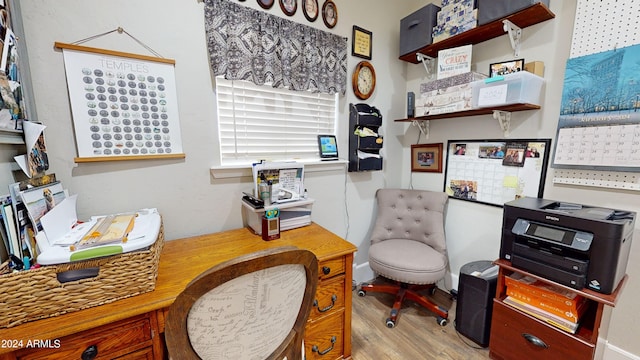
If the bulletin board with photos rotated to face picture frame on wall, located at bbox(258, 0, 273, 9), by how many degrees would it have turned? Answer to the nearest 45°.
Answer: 0° — it already faces it

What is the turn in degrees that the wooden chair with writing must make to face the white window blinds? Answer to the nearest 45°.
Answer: approximately 45° to its right

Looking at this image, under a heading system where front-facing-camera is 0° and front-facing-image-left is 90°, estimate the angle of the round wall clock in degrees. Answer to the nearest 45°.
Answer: approximately 315°

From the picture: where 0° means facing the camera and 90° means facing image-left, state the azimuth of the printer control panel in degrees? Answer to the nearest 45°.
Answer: approximately 45°

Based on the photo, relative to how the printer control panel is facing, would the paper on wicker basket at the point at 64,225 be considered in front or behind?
in front

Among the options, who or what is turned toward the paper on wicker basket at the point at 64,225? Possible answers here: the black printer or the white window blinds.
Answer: the black printer

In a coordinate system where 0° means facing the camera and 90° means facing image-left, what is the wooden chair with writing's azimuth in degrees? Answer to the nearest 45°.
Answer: approximately 135°

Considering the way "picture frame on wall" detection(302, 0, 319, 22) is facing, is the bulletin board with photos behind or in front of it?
in front

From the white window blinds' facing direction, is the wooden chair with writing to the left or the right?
on its right

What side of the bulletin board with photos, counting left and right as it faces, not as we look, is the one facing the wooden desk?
front

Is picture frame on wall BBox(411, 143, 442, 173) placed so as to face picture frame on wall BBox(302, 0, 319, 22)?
yes

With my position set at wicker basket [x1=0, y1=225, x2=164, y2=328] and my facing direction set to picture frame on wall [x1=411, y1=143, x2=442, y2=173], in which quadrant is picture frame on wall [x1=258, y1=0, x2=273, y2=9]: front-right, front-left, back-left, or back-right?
front-left
